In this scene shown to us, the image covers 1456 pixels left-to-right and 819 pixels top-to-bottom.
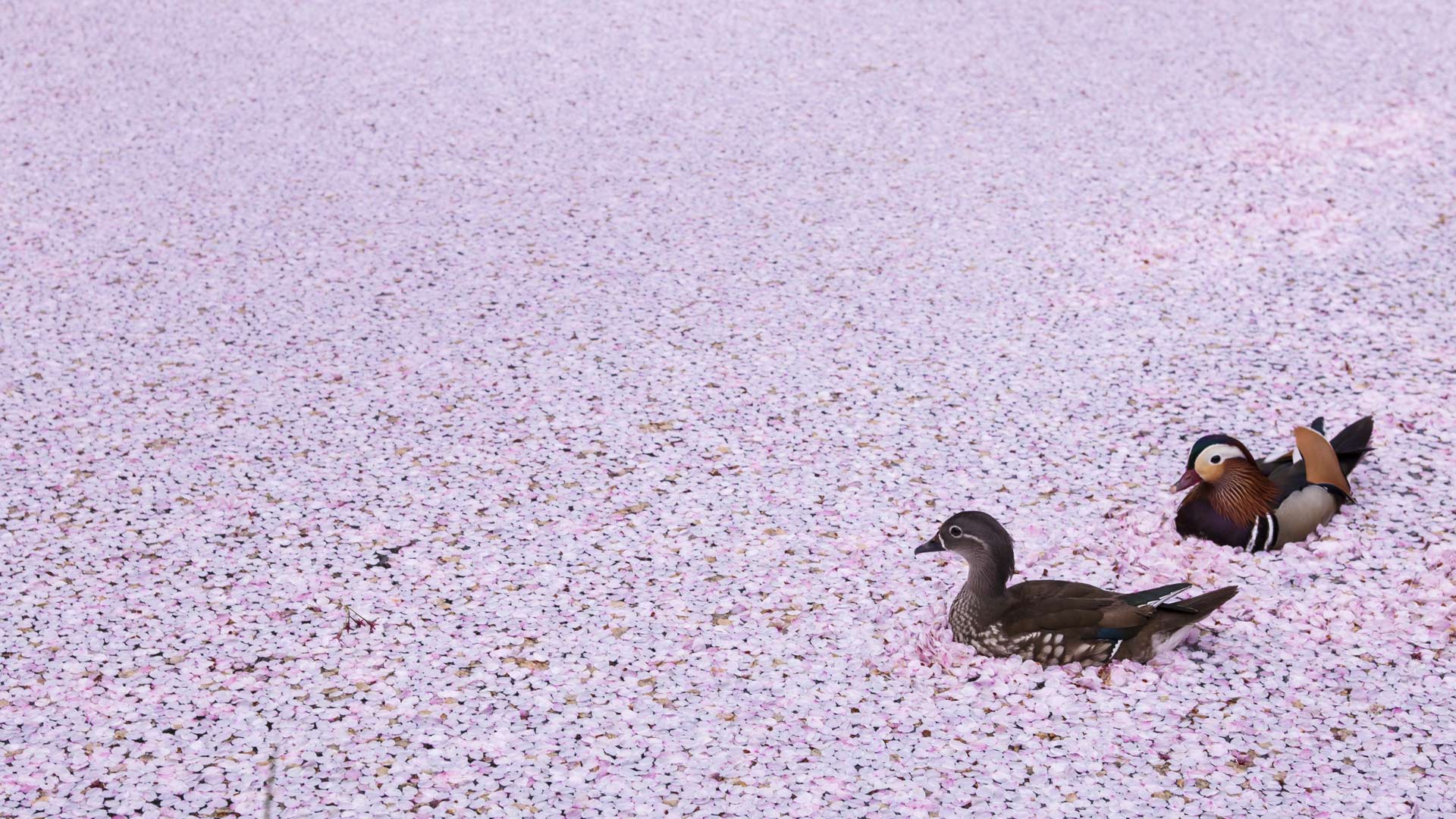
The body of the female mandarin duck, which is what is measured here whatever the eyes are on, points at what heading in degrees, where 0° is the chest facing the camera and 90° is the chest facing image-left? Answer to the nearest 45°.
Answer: approximately 90°

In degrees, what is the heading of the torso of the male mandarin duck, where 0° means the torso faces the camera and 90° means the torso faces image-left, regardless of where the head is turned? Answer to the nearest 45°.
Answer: approximately 45°

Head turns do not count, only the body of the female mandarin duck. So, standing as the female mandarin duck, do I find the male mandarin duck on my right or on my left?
on my right

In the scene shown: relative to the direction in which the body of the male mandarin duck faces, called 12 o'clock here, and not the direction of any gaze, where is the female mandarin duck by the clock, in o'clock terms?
The female mandarin duck is roughly at 11 o'clock from the male mandarin duck.
